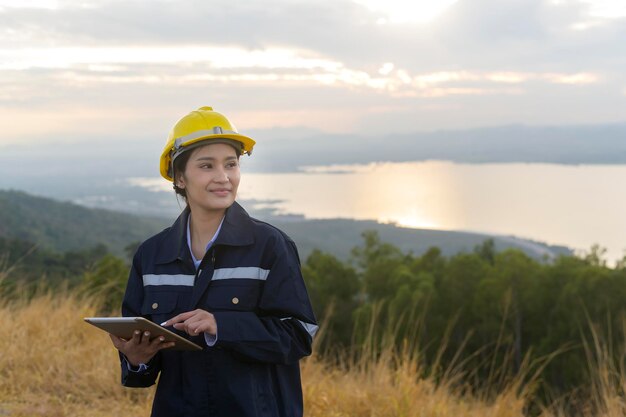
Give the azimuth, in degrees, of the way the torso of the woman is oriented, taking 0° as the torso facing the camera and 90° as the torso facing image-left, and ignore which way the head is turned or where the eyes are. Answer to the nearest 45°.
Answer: approximately 45°

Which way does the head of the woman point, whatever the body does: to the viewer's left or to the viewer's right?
to the viewer's right
